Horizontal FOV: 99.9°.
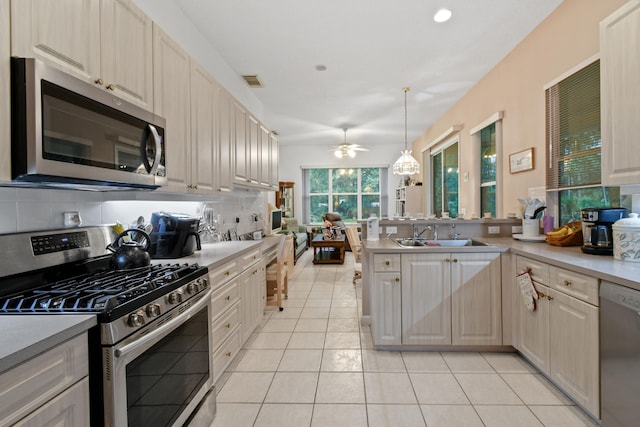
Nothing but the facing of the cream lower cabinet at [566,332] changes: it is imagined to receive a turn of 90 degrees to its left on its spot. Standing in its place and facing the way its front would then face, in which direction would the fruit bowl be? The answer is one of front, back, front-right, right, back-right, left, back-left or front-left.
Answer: back-left

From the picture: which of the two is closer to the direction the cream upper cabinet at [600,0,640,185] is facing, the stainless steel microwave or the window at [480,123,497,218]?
the stainless steel microwave

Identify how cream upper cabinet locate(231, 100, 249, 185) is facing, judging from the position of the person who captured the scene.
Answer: facing to the right of the viewer

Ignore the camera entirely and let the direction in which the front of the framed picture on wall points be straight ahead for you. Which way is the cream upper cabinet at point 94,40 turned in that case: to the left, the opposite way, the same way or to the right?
the opposite way

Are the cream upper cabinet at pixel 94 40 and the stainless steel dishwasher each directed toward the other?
yes

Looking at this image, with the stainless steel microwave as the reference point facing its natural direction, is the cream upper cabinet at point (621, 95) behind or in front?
in front

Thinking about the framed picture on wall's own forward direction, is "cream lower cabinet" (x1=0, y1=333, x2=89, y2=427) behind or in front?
in front

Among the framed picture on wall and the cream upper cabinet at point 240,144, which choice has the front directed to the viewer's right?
the cream upper cabinet

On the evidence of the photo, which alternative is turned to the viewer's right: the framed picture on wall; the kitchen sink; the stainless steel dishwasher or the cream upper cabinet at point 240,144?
the cream upper cabinet

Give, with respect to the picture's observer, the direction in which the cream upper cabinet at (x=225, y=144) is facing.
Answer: facing to the right of the viewer

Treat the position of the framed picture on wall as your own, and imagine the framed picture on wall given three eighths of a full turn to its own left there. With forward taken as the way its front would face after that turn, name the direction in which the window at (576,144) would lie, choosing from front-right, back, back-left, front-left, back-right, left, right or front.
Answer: front-right

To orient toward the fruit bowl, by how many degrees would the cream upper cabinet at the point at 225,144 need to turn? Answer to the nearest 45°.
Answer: approximately 45° to its right

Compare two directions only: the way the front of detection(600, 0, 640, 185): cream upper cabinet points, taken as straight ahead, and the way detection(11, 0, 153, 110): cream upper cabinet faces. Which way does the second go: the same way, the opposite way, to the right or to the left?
the opposite way

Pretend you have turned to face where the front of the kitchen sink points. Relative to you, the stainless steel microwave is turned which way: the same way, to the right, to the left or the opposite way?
to the left

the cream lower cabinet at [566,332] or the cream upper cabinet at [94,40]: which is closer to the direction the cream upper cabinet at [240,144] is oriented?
the cream lower cabinet

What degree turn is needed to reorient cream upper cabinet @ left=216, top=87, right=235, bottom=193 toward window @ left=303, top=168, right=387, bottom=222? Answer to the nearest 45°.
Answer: approximately 45° to its left

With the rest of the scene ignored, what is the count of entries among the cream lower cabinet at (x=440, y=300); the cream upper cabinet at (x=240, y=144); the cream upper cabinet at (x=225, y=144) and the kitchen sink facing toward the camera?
2
